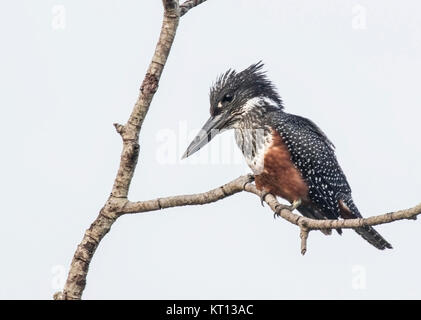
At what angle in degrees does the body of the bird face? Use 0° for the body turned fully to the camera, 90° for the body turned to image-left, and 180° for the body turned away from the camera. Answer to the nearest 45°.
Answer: approximately 90°
